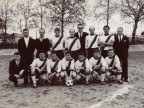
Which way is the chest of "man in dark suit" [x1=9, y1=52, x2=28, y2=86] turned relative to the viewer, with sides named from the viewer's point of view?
facing the viewer

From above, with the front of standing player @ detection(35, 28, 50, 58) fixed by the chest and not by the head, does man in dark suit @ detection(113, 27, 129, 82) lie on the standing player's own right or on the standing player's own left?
on the standing player's own left

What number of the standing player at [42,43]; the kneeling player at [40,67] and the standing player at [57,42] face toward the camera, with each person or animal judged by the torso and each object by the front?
3

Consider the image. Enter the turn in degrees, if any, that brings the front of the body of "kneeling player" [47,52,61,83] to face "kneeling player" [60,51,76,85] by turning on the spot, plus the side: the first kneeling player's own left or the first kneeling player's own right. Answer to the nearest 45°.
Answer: approximately 90° to the first kneeling player's own left

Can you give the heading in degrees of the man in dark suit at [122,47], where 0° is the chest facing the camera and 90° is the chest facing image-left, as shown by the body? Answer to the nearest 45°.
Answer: approximately 0°

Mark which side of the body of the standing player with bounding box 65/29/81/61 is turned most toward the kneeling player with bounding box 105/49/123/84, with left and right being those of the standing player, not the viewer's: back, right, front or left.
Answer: left

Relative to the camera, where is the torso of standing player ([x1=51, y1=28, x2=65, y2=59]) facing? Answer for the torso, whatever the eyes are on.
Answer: toward the camera

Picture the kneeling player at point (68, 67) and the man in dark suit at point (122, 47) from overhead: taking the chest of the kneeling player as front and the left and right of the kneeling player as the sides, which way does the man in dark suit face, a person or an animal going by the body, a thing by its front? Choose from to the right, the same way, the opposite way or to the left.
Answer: the same way

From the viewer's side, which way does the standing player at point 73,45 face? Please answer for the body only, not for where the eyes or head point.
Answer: toward the camera

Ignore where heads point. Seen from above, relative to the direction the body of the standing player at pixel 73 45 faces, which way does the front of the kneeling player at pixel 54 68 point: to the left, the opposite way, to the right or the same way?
the same way

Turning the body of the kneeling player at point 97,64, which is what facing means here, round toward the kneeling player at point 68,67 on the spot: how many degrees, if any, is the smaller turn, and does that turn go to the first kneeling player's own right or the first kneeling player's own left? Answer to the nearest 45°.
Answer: approximately 90° to the first kneeling player's own right

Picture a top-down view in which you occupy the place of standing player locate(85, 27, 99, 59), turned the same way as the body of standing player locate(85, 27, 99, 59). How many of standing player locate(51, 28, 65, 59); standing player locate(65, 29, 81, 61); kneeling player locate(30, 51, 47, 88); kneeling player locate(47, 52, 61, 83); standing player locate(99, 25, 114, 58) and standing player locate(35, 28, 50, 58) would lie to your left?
1

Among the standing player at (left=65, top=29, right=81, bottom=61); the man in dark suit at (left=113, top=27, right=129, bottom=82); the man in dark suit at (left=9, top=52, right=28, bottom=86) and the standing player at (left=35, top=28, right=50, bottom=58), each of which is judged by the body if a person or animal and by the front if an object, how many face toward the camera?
4

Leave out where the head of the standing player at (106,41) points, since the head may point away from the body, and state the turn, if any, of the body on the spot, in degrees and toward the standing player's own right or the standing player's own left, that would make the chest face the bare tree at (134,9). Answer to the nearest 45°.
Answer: approximately 180°

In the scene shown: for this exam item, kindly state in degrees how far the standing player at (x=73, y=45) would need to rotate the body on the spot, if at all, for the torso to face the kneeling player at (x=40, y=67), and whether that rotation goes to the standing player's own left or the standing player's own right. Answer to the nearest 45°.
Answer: approximately 90° to the standing player's own right

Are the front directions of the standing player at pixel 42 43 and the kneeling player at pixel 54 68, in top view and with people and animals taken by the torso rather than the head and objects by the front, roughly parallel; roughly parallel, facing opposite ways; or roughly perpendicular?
roughly parallel

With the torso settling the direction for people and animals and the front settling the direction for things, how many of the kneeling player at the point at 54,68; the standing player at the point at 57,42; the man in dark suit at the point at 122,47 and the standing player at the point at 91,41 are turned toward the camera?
4

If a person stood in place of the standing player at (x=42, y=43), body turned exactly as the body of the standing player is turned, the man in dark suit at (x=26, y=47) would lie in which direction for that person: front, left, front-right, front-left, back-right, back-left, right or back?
right

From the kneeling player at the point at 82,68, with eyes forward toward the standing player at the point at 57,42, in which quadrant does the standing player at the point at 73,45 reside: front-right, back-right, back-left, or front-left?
front-right

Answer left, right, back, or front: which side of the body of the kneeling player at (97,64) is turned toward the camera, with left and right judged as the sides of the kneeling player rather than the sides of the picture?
front
